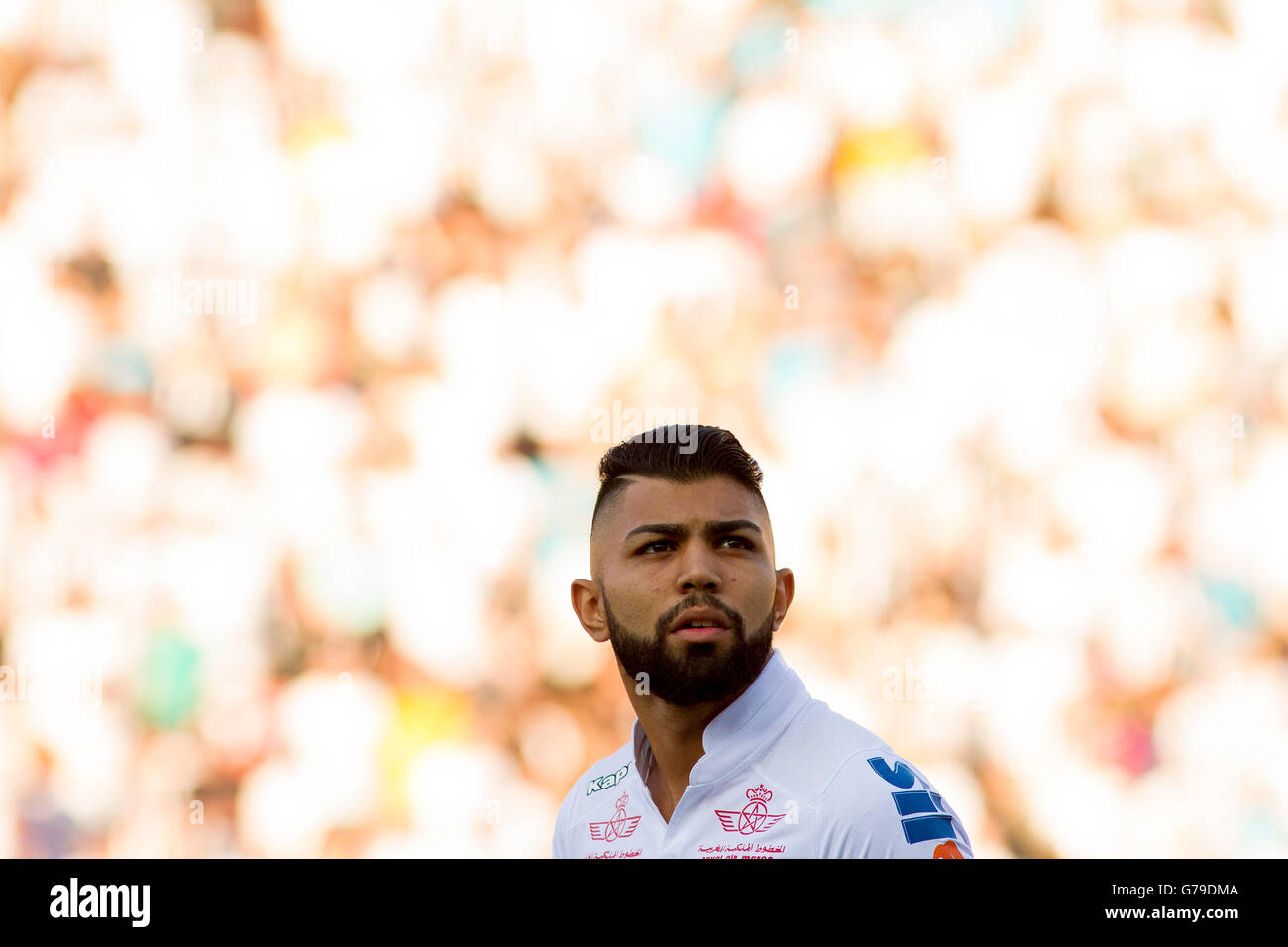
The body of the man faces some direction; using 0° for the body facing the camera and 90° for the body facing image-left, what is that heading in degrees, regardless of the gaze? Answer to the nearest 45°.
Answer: approximately 45°
